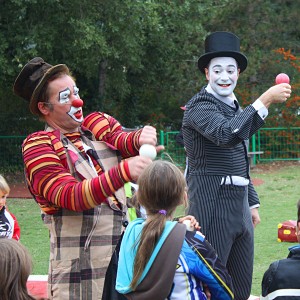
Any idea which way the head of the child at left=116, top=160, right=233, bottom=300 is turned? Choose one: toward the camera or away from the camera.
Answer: away from the camera

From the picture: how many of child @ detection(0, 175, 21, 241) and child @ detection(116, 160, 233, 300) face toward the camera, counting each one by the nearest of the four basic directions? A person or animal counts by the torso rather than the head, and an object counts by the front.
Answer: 1

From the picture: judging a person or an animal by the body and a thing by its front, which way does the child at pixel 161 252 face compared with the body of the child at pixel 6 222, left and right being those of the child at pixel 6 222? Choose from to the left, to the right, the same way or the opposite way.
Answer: the opposite way

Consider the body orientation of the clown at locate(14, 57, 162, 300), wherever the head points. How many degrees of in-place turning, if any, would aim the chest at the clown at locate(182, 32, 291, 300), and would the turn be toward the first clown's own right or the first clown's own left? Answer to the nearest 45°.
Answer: approximately 90° to the first clown's own left

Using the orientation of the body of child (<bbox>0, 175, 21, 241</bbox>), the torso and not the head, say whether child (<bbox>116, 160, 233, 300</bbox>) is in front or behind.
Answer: in front

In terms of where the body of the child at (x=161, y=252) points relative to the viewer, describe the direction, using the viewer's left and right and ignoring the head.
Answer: facing away from the viewer

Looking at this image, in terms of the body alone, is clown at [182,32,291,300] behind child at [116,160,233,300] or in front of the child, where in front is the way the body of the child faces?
in front

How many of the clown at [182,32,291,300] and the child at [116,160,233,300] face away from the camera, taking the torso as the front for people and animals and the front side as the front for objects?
1

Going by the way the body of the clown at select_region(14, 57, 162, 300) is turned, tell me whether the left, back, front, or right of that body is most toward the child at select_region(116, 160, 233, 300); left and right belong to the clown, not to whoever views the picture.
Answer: front
